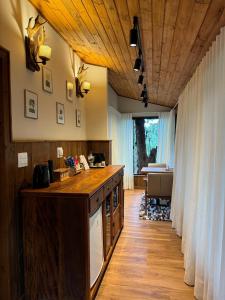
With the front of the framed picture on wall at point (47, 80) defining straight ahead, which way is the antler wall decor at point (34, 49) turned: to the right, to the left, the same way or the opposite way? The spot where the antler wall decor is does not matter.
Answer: the same way

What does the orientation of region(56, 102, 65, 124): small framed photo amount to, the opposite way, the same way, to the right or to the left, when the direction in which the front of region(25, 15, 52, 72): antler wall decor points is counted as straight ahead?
the same way

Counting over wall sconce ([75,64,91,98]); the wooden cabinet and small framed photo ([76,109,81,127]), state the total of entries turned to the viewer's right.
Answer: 3

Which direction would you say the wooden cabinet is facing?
to the viewer's right

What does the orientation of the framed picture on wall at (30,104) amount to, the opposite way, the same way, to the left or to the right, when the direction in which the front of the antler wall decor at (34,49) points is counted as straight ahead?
the same way

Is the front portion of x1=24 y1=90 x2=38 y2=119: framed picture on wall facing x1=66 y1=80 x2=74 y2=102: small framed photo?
no

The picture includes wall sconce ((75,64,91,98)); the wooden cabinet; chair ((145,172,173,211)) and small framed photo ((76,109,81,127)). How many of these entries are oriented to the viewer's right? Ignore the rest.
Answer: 3

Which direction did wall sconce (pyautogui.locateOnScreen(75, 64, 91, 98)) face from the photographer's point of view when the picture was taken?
facing to the right of the viewer

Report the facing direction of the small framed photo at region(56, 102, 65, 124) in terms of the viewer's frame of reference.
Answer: facing the viewer and to the right of the viewer
